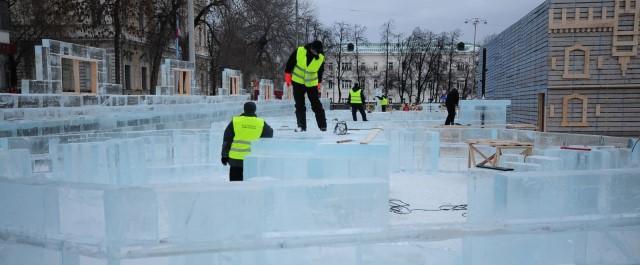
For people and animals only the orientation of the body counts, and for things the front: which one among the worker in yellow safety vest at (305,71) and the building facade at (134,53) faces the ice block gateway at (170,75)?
the building facade

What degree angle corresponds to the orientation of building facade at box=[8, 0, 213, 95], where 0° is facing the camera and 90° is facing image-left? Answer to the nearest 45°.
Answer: approximately 0°

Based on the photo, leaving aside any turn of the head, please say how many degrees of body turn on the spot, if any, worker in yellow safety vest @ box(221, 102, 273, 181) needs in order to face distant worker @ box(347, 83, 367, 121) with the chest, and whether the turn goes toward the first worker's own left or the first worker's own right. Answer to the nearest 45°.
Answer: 0° — they already face them

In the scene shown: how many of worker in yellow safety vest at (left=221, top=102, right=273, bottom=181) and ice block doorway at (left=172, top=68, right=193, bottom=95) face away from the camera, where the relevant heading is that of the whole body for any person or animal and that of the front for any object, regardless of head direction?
1

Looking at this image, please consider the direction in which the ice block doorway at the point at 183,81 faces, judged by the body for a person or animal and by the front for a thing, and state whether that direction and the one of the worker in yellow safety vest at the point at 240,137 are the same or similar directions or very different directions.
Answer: very different directions

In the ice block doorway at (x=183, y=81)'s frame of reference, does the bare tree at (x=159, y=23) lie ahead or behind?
behind

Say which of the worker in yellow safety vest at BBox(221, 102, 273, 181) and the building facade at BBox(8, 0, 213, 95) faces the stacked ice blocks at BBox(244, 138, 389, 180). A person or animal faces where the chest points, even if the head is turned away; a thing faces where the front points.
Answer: the building facade

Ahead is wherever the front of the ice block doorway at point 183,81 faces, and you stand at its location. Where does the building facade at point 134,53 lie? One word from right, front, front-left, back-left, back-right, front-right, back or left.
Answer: back

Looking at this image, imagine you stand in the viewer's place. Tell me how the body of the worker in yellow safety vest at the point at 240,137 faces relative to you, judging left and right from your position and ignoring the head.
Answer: facing away from the viewer

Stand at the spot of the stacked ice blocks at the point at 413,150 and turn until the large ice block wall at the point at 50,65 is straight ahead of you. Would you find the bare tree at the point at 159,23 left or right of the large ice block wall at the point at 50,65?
right

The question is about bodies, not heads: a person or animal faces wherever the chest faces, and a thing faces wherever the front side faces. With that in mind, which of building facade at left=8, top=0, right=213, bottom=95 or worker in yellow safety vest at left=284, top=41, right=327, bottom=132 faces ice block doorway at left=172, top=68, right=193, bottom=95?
the building facade
